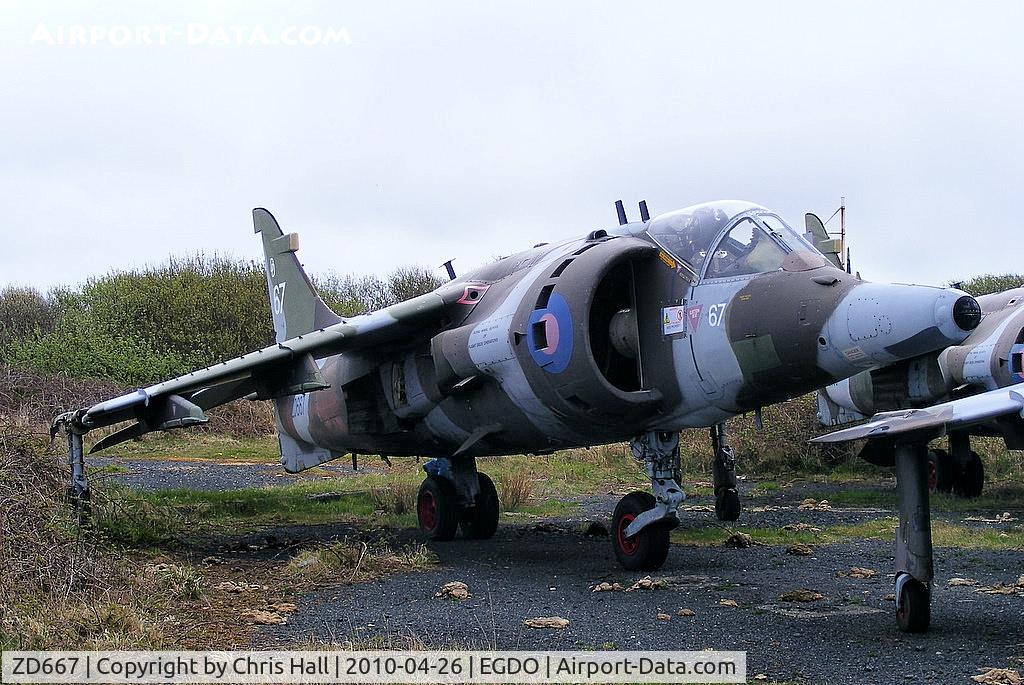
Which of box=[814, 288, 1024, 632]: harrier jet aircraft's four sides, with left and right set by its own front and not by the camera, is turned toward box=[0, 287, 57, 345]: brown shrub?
back

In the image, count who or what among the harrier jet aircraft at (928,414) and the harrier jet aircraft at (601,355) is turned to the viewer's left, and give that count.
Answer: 0

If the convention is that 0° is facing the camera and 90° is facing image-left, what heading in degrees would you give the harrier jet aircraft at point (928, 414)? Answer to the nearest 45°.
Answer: approximately 315°

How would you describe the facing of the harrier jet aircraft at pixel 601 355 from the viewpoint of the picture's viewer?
facing the viewer and to the right of the viewer

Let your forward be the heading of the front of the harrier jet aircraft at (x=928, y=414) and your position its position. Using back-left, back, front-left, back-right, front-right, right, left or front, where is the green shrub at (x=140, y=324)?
back

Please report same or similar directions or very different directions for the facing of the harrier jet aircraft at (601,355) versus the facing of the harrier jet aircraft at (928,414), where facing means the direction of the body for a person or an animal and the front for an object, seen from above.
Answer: same or similar directions
